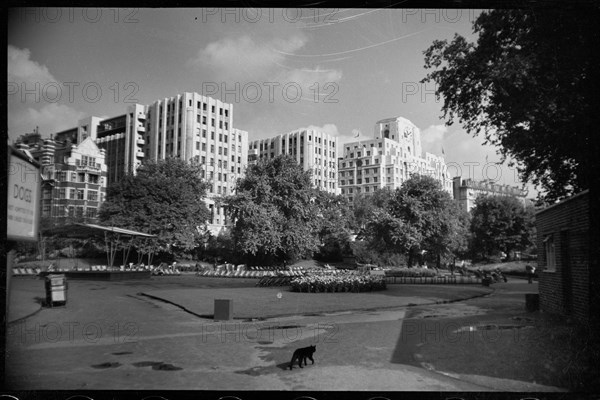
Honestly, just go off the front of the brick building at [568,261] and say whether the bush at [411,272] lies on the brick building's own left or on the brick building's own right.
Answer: on the brick building's own right

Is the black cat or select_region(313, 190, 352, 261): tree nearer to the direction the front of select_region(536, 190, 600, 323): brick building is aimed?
the black cat

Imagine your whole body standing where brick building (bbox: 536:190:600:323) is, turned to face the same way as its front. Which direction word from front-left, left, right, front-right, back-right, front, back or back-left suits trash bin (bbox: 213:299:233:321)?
front-right

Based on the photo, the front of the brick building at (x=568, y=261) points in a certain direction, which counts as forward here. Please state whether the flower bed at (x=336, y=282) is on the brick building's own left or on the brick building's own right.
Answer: on the brick building's own right

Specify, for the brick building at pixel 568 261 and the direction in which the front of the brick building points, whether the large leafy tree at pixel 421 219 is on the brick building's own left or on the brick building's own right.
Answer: on the brick building's own right

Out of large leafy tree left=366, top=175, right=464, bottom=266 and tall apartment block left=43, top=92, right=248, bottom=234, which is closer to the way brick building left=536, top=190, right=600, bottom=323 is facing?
the tall apartment block

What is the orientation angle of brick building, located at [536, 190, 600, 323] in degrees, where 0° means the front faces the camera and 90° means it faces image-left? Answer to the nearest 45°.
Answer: approximately 45°

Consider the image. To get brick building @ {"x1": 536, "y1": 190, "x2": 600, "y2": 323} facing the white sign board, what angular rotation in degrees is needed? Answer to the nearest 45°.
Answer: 0° — it already faces it

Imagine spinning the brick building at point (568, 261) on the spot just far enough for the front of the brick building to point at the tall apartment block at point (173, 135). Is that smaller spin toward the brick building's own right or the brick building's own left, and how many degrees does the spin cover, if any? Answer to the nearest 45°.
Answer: approximately 45° to the brick building's own right
